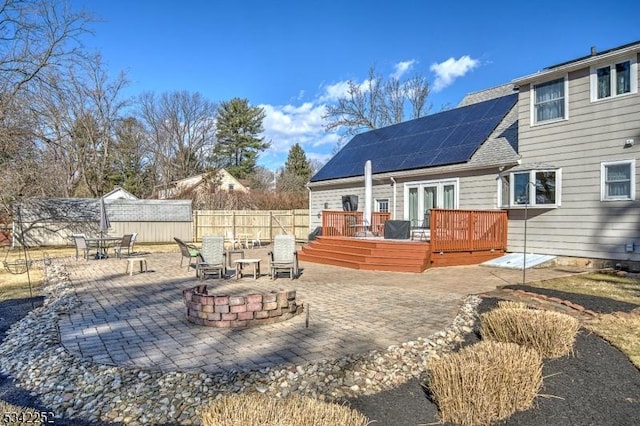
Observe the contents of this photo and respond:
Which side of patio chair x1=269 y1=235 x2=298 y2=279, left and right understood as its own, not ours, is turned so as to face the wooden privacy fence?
back

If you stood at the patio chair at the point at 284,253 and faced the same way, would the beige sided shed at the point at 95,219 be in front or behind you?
behind

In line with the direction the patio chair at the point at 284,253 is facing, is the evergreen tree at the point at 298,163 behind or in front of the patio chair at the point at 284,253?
behind

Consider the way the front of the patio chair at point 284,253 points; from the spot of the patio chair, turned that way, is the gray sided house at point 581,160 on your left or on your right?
on your left

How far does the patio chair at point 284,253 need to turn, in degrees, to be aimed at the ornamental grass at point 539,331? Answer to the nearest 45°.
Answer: approximately 45° to its left

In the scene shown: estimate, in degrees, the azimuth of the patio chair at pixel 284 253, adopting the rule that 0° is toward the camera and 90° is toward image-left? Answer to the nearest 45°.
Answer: approximately 0°

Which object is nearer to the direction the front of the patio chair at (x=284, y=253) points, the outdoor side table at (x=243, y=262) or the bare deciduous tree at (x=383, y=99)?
the outdoor side table

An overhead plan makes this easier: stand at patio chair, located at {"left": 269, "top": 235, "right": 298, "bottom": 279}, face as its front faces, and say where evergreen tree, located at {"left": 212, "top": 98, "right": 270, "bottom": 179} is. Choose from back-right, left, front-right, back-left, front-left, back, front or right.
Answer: back

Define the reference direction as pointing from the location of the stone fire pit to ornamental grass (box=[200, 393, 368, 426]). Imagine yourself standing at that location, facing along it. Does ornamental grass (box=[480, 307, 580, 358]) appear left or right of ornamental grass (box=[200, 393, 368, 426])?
left

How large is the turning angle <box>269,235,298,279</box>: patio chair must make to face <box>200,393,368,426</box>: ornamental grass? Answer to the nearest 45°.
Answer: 0° — it already faces it

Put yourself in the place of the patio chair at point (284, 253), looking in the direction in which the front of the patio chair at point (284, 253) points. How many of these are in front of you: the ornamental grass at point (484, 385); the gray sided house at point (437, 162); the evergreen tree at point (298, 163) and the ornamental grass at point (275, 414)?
2
